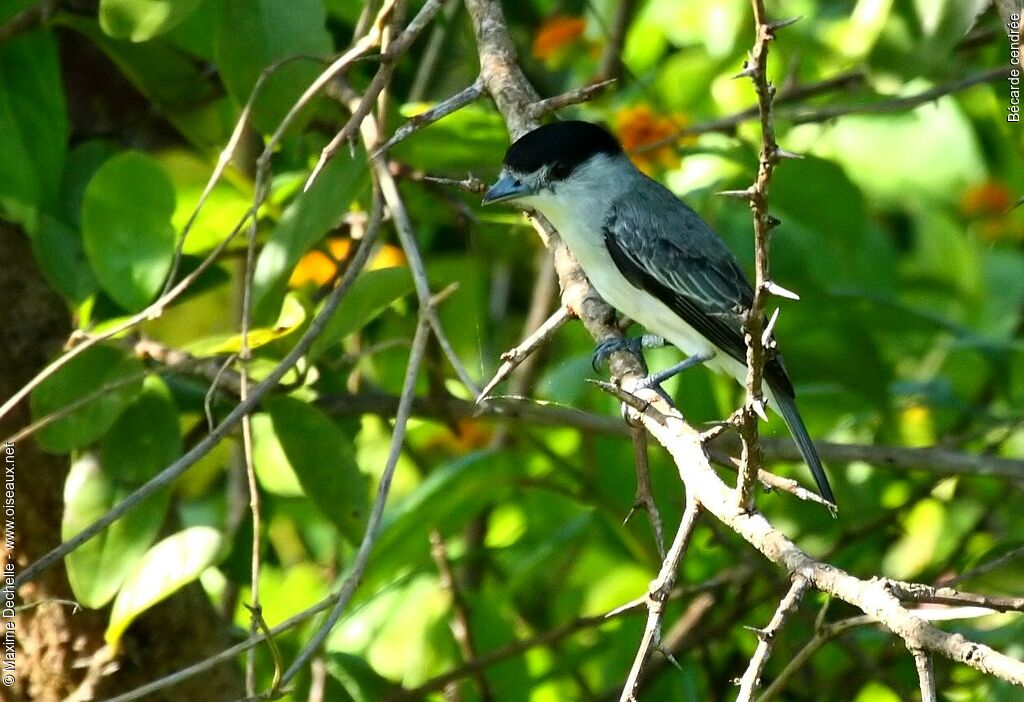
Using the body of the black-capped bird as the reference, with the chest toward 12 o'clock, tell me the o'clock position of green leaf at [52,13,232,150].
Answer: The green leaf is roughly at 12 o'clock from the black-capped bird.

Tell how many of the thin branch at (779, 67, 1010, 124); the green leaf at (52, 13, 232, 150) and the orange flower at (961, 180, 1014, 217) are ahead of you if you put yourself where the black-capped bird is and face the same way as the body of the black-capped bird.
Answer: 1

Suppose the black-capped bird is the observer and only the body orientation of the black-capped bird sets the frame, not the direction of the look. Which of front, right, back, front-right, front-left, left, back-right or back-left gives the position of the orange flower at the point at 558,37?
right

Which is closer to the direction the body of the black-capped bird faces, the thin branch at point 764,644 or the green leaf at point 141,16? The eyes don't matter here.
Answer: the green leaf

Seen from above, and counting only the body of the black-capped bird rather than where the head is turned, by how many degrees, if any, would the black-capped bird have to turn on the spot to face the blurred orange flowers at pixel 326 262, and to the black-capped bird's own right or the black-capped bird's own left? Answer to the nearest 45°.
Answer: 0° — it already faces it

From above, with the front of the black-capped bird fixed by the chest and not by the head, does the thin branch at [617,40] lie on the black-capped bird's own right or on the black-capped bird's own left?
on the black-capped bird's own right

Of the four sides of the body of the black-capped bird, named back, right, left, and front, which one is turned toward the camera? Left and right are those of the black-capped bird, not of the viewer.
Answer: left
